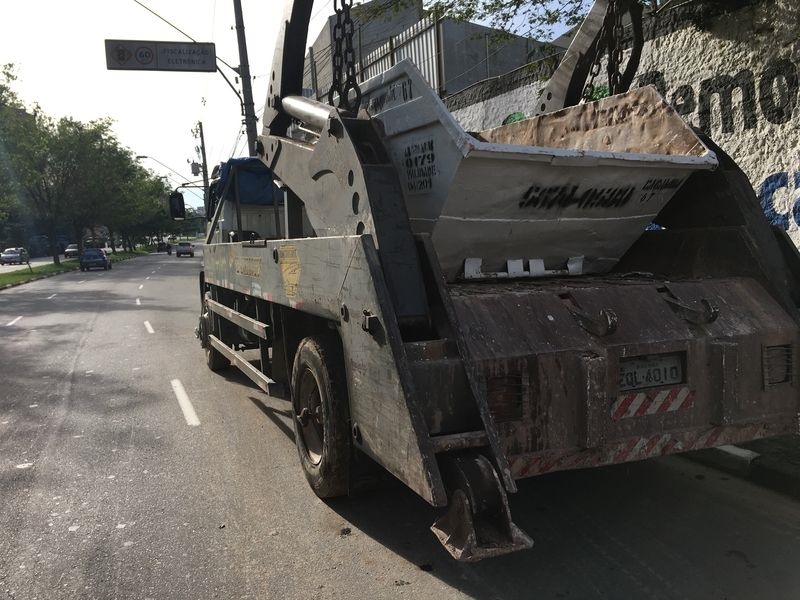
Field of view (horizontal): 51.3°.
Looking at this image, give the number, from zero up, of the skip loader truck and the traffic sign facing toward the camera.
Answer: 1

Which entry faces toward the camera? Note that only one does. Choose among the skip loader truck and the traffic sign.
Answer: the traffic sign

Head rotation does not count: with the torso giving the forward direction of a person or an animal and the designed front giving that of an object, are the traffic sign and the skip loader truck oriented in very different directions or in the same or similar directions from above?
very different directions

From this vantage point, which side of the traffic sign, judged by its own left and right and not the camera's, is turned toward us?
front

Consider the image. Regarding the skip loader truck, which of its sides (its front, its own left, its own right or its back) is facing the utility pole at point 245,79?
front

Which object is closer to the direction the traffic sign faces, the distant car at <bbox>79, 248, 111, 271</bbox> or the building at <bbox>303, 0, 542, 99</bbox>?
the building

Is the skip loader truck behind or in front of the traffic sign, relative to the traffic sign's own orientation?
in front

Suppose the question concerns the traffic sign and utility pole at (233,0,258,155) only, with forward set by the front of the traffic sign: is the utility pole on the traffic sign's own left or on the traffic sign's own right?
on the traffic sign's own left

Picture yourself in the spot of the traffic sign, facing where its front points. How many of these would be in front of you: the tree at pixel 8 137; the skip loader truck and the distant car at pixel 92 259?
1

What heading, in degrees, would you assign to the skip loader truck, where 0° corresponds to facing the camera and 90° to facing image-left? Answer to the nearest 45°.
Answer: approximately 135°

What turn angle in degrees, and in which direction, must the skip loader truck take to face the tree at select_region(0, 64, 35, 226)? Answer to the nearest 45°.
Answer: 0° — it already faces it

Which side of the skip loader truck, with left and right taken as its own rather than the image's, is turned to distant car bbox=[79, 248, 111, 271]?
front

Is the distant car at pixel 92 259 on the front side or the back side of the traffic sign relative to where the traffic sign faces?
on the back side

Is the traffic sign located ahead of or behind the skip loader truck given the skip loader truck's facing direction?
ahead
